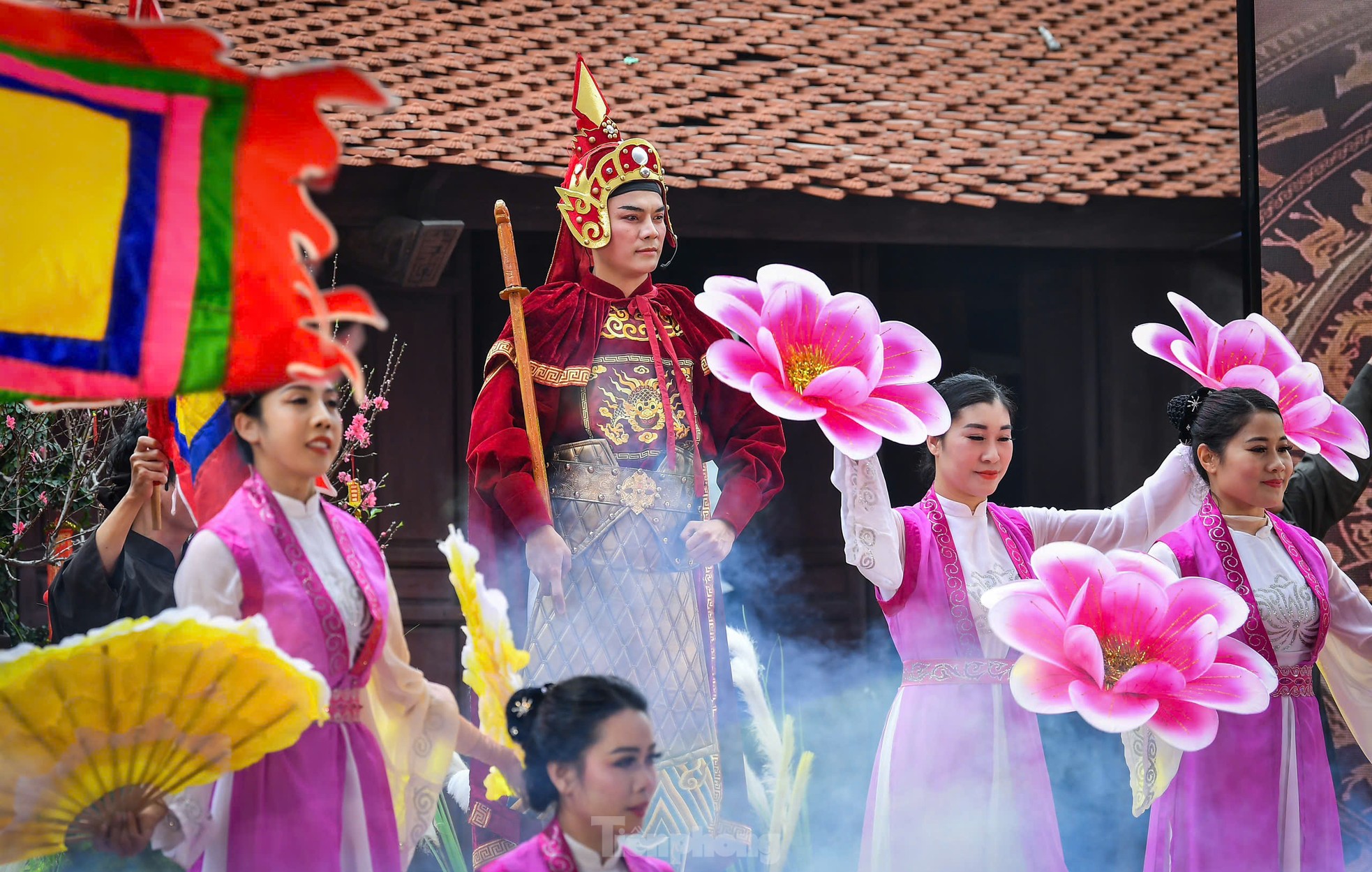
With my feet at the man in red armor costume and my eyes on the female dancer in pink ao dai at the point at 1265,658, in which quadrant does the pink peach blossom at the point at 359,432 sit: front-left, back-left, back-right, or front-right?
back-left

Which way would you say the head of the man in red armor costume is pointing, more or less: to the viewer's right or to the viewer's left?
to the viewer's right

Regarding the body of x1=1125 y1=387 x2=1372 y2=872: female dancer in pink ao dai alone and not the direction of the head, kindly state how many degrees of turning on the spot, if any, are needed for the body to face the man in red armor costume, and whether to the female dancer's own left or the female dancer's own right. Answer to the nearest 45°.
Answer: approximately 135° to the female dancer's own right

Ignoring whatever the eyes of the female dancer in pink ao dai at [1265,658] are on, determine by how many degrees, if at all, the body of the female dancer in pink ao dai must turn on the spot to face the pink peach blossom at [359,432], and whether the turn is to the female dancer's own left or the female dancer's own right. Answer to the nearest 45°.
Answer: approximately 135° to the female dancer's own right

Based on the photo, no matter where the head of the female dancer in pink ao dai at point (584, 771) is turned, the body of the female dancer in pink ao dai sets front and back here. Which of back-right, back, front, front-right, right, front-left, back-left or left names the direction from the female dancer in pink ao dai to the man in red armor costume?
back-left

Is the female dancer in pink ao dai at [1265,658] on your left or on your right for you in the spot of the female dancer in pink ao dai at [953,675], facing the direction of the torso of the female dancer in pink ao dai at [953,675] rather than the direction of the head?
on your left

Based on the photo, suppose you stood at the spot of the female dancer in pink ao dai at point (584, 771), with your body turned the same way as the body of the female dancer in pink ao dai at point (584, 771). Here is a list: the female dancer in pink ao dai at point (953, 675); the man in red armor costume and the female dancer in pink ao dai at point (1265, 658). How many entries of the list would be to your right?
0

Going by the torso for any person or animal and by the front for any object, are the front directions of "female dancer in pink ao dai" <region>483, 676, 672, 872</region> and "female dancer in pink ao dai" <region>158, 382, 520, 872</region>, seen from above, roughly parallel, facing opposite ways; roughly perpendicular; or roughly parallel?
roughly parallel

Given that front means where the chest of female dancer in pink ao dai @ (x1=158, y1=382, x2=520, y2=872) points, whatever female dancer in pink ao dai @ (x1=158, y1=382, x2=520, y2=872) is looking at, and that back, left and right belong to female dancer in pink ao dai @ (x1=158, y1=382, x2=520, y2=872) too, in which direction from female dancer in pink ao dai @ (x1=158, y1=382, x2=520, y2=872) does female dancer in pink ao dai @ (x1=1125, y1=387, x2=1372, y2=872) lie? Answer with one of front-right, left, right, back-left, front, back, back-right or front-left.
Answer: front-left

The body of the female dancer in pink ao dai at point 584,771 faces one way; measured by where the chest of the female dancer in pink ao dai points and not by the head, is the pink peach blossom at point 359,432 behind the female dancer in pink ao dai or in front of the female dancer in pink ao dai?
behind

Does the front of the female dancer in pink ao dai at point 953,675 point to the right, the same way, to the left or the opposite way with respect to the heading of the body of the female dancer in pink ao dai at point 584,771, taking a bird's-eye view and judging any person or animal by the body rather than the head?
the same way

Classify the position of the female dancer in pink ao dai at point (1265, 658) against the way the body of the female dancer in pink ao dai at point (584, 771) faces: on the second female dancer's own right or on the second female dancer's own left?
on the second female dancer's own left

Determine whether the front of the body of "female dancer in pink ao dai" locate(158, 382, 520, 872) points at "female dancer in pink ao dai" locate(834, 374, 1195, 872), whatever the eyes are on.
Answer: no

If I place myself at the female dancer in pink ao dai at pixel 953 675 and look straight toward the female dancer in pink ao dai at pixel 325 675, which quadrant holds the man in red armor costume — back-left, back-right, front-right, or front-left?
front-right

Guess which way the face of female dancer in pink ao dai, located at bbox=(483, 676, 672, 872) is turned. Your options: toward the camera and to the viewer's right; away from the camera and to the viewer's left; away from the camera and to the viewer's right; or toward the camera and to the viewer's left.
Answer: toward the camera and to the viewer's right

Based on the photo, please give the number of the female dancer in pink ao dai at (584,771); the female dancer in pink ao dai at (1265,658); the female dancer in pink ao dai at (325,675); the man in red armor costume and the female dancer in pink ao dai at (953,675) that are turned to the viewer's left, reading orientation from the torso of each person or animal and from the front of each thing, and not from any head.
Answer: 0

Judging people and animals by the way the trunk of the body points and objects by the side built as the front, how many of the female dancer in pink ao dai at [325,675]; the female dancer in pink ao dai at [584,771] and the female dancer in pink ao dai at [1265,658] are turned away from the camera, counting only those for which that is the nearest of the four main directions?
0

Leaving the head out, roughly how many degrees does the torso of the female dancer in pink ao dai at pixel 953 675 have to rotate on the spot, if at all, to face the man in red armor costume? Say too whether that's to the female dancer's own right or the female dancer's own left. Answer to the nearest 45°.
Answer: approximately 135° to the female dancer's own right

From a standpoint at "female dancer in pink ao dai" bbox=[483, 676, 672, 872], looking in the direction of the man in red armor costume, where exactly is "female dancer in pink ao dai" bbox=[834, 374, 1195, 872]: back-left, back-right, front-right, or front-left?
front-right
